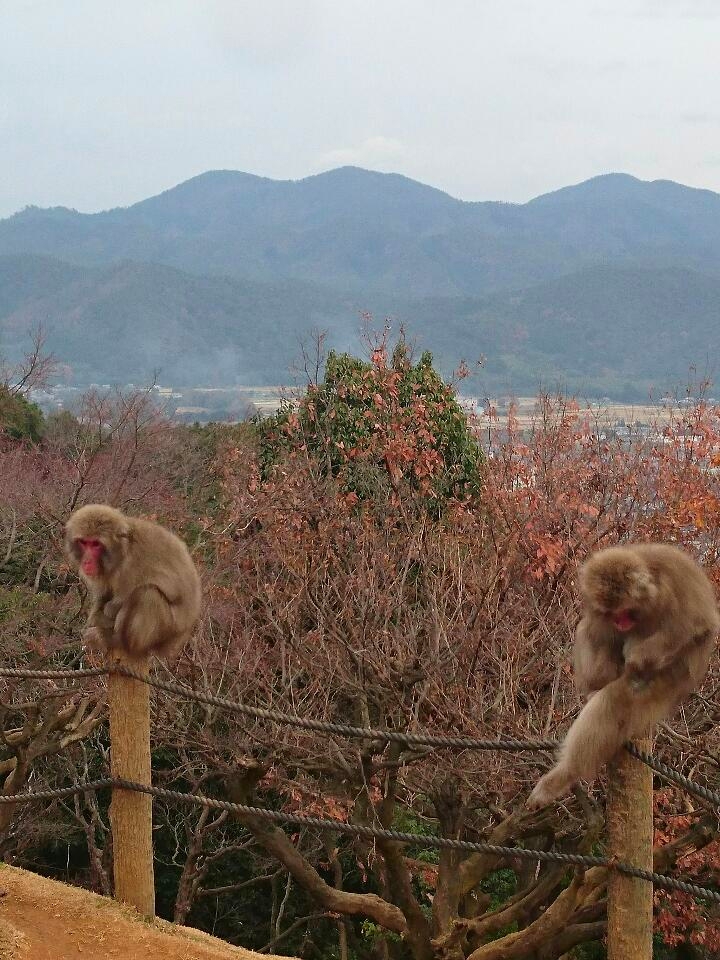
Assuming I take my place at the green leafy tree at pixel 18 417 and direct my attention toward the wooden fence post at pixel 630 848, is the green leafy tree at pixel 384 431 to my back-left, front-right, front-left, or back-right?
front-left

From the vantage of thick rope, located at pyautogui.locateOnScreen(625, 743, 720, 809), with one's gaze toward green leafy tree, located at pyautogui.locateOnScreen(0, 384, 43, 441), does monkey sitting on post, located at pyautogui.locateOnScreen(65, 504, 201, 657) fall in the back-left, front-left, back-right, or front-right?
front-left

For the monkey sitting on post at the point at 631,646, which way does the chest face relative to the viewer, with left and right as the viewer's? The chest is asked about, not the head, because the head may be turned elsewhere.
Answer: facing the viewer and to the left of the viewer

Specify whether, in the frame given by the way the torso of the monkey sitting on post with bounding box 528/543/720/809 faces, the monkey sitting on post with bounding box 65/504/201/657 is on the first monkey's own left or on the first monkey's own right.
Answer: on the first monkey's own right

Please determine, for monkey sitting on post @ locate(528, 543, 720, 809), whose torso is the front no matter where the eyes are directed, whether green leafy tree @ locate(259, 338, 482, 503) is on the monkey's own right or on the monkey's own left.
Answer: on the monkey's own right

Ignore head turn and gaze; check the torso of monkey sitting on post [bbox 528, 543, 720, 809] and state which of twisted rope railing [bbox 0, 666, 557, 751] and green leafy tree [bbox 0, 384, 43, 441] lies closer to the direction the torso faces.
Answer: the twisted rope railing

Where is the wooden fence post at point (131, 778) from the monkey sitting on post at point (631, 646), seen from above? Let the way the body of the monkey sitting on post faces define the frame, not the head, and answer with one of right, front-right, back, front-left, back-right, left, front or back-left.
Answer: front-right
